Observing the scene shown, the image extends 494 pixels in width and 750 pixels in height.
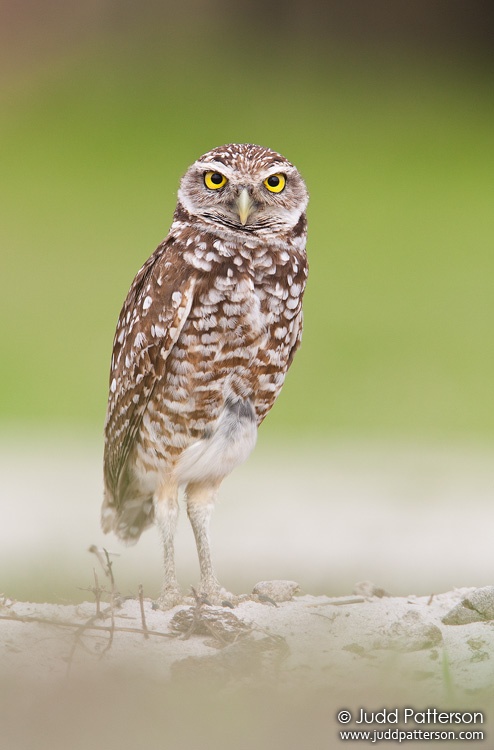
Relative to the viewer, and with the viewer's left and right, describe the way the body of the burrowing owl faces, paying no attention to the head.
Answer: facing the viewer and to the right of the viewer
